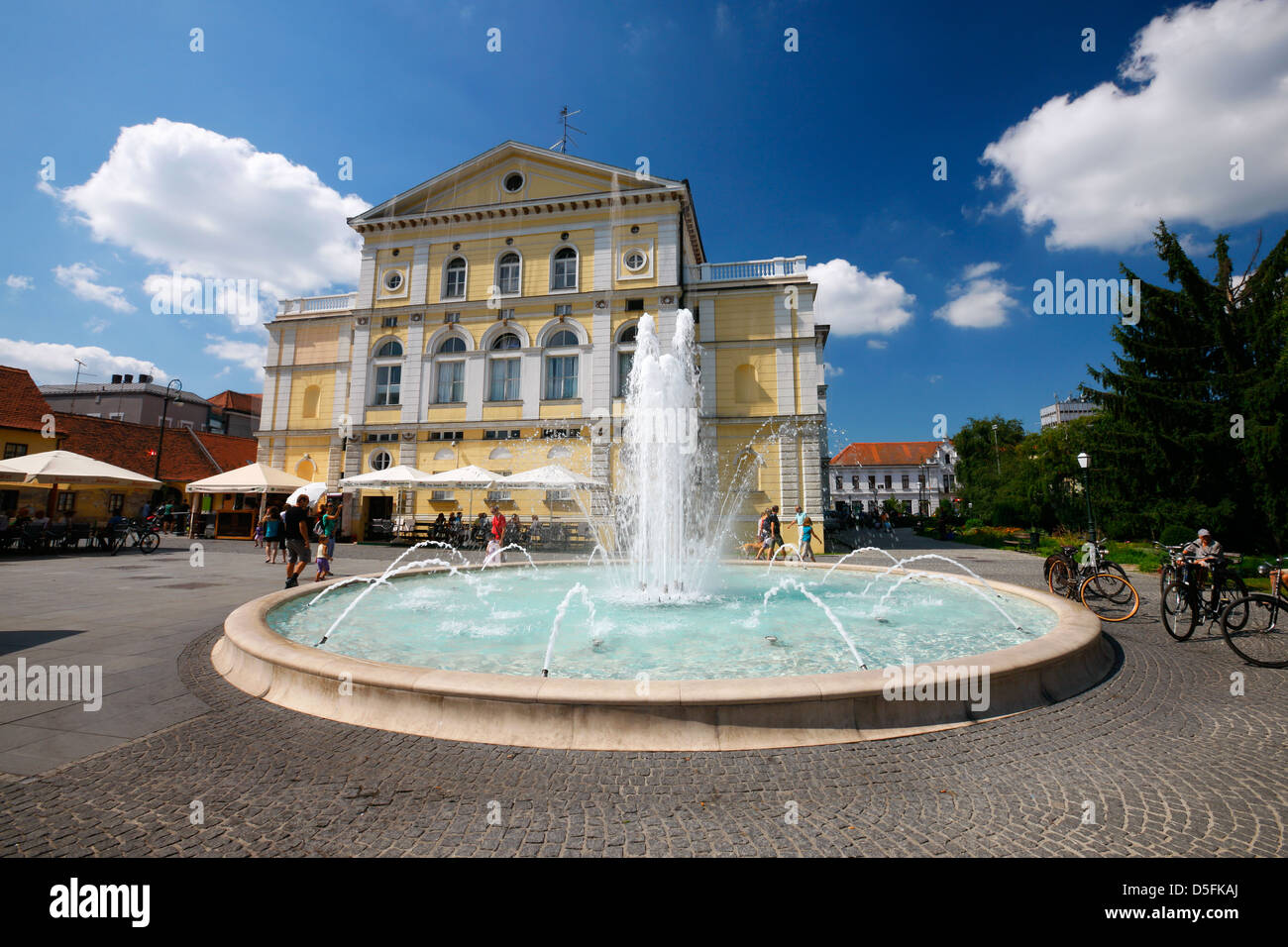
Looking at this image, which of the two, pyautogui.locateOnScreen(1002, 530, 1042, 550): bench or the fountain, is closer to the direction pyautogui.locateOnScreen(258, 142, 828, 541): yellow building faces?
the fountain

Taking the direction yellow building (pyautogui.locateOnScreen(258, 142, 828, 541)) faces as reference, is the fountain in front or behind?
in front

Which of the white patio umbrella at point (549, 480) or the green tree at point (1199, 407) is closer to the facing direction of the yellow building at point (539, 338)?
the white patio umbrella

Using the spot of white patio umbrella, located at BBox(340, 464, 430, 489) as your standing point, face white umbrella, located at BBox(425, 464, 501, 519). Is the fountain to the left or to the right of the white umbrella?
right

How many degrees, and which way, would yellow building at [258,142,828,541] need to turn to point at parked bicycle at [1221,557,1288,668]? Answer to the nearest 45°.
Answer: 0° — it already faces it

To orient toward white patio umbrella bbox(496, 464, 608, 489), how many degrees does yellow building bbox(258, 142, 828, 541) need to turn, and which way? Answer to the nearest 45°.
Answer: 0° — it already faces it

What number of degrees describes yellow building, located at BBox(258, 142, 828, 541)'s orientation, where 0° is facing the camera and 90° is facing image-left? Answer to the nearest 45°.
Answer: approximately 0°
